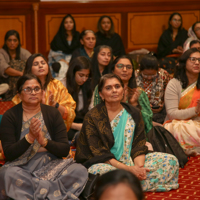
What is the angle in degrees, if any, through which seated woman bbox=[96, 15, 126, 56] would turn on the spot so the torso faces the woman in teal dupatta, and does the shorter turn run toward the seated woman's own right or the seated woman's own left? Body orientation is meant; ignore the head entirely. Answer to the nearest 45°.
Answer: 0° — they already face them

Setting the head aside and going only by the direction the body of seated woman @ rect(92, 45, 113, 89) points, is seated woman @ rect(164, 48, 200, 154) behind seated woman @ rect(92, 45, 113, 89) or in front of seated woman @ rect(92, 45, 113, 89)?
in front

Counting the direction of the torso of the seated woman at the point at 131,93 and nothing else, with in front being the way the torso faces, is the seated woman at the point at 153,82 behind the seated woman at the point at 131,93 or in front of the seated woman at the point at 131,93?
behind

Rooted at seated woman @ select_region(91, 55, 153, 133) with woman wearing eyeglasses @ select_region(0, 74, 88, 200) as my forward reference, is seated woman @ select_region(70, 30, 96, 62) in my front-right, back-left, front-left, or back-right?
back-right

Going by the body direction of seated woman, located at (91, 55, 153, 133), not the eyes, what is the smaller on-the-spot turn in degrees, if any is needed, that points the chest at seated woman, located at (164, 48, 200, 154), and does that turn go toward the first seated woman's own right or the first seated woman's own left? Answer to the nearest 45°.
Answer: approximately 135° to the first seated woman's own left

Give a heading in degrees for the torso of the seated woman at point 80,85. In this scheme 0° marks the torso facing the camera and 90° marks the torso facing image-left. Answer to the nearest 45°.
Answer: approximately 315°

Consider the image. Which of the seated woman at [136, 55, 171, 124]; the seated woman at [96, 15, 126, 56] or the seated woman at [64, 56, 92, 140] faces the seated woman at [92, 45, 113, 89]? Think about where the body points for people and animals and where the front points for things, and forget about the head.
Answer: the seated woman at [96, 15, 126, 56]

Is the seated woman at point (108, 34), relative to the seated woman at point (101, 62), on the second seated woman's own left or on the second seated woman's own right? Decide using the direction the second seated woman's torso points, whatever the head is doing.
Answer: on the second seated woman's own left
